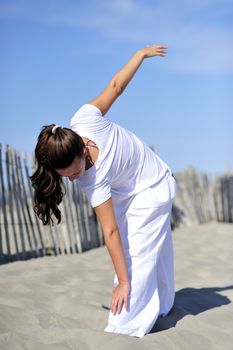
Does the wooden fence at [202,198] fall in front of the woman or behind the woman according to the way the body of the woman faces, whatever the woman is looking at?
behind

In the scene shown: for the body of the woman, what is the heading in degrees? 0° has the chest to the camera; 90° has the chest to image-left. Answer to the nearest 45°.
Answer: approximately 45°

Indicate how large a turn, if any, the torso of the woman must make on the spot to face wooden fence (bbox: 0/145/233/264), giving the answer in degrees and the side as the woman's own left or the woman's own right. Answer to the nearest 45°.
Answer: approximately 135° to the woman's own right
